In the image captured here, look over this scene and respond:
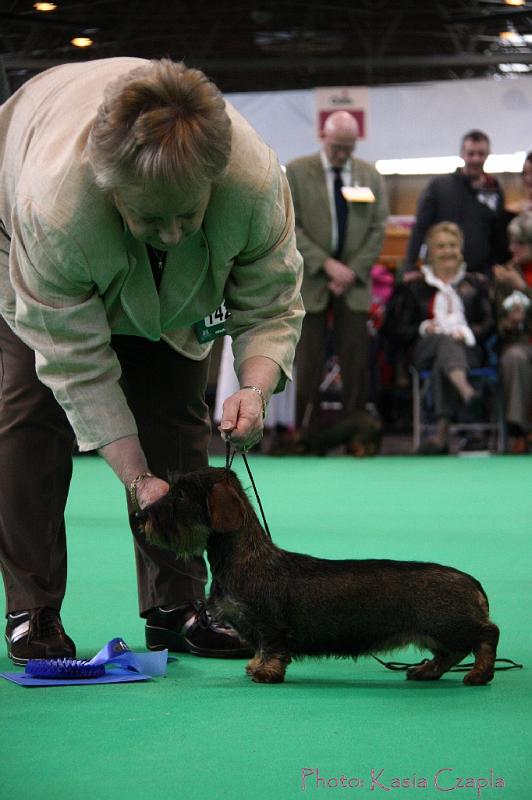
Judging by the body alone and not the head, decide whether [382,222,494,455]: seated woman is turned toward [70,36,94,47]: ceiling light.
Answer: no

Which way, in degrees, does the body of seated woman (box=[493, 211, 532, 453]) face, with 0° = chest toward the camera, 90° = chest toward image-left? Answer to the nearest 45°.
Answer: approximately 0°

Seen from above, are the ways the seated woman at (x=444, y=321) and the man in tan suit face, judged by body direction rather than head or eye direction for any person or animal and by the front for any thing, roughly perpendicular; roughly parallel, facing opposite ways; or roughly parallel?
roughly parallel

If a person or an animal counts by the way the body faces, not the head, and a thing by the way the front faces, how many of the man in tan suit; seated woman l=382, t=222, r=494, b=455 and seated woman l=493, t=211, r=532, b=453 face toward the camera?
3

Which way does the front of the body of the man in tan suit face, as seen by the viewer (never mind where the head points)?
toward the camera

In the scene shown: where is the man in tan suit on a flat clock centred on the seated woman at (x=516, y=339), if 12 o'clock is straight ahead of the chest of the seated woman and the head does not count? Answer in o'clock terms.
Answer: The man in tan suit is roughly at 2 o'clock from the seated woman.

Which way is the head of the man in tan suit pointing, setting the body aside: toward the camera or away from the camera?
toward the camera

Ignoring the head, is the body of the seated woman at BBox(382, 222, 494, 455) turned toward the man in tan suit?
no

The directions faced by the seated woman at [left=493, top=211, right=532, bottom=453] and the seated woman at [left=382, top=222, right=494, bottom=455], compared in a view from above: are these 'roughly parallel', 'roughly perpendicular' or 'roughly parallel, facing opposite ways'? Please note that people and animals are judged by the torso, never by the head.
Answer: roughly parallel

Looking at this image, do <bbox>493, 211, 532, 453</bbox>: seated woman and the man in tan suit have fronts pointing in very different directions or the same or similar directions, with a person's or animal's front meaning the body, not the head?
same or similar directions

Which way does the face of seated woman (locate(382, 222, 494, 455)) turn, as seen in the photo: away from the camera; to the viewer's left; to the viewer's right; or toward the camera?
toward the camera

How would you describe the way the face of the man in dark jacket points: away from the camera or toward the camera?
toward the camera

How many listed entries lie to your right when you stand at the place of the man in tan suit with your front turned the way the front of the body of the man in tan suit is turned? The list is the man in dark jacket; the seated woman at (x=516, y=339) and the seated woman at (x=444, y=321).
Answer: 0

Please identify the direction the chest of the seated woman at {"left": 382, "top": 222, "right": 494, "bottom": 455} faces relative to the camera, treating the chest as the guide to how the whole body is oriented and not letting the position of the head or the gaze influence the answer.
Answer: toward the camera

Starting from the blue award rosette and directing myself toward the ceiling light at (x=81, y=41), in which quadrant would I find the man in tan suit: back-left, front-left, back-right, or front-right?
front-right

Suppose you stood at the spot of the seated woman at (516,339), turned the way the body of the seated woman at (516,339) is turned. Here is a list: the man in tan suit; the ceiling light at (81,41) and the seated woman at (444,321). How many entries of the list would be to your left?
0
